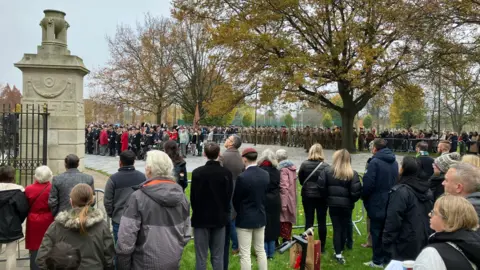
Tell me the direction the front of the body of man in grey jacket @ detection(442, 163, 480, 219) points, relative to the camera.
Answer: to the viewer's left

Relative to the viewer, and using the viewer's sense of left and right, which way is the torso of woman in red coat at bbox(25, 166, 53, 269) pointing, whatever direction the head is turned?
facing away from the viewer

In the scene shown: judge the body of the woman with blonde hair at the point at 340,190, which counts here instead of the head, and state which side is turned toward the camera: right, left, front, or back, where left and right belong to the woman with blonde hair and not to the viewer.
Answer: back

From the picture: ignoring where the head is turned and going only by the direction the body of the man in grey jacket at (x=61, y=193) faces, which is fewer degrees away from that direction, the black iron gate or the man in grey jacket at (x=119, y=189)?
the black iron gate

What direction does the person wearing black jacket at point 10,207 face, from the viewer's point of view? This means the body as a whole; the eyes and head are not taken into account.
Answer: away from the camera

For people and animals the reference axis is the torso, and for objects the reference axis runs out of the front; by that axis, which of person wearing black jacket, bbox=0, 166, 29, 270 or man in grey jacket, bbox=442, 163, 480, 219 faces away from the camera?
the person wearing black jacket

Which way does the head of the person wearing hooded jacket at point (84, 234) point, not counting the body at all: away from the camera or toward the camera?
away from the camera

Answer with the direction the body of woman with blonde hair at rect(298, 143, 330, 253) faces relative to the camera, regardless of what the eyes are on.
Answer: away from the camera

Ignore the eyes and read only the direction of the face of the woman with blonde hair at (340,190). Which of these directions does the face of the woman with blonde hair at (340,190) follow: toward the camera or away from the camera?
away from the camera

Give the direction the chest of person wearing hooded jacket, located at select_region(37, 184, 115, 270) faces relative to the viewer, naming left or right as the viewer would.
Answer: facing away from the viewer

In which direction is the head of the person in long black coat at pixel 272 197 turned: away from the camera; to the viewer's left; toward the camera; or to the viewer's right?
away from the camera

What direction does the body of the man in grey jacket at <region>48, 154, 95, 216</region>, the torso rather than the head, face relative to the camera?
away from the camera
